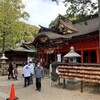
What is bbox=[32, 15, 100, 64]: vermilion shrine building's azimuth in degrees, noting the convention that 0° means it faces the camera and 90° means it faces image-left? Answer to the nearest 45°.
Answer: approximately 45°

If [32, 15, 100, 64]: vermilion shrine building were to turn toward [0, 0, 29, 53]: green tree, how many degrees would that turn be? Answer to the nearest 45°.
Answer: approximately 90° to its right
